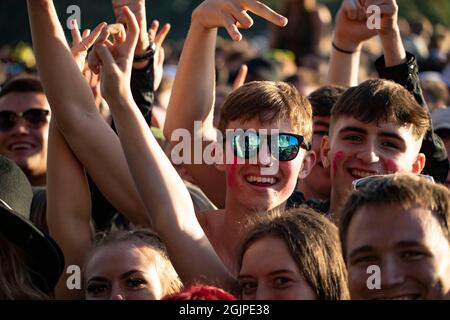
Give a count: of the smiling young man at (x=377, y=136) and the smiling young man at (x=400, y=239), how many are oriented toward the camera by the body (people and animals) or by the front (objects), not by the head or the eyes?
2

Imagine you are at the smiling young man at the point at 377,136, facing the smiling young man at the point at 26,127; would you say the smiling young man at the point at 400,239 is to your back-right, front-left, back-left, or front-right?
back-left

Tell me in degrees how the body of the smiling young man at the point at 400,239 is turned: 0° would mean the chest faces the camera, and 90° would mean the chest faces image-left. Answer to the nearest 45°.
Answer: approximately 0°

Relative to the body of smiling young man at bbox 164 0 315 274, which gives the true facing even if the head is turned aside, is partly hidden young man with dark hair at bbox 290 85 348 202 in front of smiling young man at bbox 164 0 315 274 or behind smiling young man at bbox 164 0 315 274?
behind

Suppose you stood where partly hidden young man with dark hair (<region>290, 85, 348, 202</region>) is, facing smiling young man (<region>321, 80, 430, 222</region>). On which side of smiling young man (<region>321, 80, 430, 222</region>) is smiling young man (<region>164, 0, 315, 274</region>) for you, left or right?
right

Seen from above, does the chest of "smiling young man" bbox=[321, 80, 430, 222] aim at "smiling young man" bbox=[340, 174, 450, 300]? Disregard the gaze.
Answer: yes

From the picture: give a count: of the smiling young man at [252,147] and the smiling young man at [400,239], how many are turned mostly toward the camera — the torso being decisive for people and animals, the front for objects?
2

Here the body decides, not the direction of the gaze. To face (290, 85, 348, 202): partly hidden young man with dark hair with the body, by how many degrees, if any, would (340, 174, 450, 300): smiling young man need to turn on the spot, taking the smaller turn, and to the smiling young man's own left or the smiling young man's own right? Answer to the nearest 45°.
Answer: approximately 180°

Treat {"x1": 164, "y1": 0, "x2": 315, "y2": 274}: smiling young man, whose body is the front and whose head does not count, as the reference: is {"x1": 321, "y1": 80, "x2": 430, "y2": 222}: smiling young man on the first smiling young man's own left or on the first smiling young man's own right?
on the first smiling young man's own left

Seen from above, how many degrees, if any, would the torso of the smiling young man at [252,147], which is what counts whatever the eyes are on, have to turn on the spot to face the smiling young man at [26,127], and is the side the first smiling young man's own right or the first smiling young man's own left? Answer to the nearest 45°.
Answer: approximately 135° to the first smiling young man's own right
